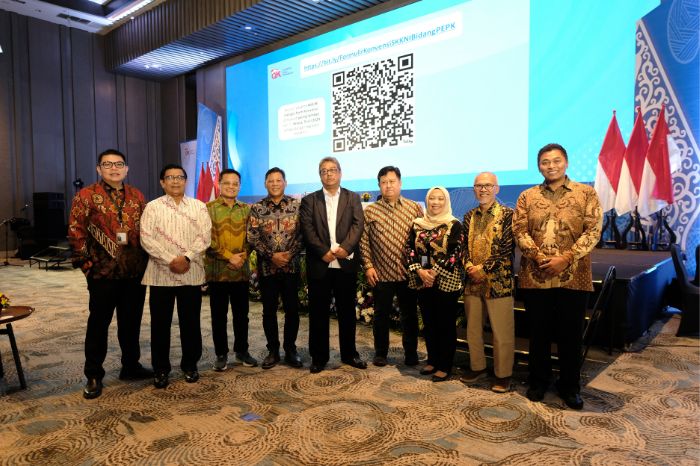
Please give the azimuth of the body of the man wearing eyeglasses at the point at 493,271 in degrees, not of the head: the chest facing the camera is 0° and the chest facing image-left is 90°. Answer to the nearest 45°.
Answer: approximately 45°

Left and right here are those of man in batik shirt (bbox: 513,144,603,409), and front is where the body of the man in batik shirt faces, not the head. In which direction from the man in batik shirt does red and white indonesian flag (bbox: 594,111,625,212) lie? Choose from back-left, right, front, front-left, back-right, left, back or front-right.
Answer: back

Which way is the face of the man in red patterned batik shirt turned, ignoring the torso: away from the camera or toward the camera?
toward the camera

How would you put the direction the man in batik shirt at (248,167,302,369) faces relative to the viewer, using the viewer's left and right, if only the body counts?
facing the viewer

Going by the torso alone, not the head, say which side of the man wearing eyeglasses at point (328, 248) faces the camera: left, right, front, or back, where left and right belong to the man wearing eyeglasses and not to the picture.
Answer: front

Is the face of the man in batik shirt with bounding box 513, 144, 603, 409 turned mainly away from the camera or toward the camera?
toward the camera

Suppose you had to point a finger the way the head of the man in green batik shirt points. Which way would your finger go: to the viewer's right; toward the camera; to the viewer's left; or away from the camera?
toward the camera

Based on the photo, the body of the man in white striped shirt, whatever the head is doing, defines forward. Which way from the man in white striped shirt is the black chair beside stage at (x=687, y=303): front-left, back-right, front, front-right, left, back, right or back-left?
left

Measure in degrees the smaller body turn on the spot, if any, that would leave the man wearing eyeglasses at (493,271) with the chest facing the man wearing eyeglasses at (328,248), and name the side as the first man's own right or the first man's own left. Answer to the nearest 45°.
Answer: approximately 45° to the first man's own right

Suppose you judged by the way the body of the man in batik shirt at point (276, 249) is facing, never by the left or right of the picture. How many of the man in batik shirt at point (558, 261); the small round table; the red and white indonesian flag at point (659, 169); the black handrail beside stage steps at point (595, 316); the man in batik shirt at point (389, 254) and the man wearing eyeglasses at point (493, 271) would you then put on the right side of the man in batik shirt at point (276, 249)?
1

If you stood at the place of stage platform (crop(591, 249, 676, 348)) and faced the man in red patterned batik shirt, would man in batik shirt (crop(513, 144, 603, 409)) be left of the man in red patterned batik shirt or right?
left

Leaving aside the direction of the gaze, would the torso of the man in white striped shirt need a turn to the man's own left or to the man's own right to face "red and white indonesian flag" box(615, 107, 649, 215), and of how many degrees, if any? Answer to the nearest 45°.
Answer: approximately 90° to the man's own left

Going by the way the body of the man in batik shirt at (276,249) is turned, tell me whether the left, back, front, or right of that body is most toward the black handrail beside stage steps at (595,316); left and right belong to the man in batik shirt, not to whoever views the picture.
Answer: left

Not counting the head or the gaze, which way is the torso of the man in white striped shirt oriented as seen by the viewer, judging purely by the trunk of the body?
toward the camera

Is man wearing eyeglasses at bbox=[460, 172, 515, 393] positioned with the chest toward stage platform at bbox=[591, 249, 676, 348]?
no

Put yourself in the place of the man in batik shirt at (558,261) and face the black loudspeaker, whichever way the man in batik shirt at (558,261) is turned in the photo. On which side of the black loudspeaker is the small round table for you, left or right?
left

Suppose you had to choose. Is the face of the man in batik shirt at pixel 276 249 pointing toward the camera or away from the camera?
toward the camera
